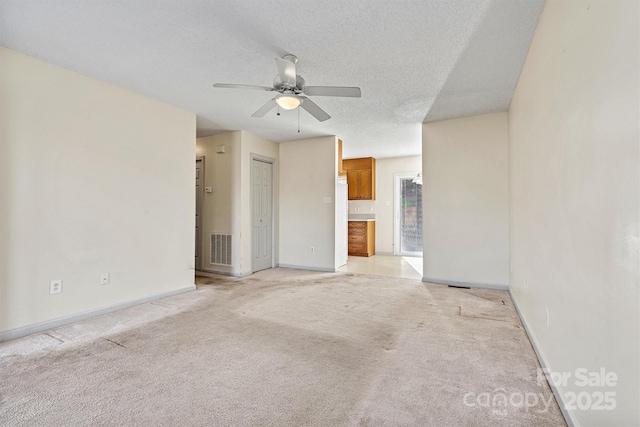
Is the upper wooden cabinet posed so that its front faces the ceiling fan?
yes

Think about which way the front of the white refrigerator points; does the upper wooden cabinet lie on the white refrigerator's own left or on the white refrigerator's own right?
on the white refrigerator's own left

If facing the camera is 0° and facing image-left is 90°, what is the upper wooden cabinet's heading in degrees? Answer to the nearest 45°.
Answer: approximately 0°

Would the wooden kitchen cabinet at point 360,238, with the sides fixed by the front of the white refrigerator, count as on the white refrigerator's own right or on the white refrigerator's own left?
on the white refrigerator's own left
